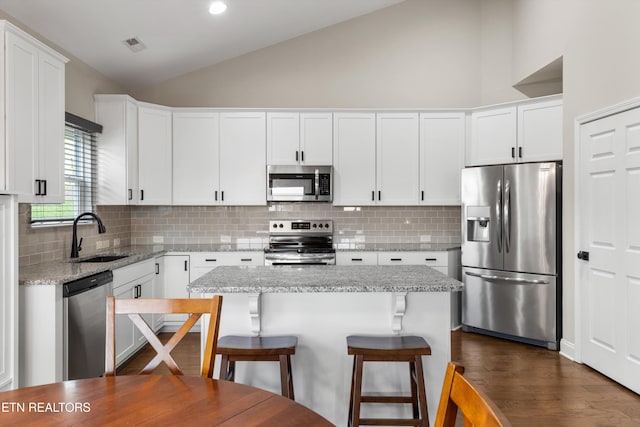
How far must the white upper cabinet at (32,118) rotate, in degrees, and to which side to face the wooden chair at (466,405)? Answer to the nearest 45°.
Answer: approximately 45° to its right

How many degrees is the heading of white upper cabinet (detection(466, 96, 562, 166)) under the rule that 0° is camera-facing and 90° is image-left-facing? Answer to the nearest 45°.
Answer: approximately 45°

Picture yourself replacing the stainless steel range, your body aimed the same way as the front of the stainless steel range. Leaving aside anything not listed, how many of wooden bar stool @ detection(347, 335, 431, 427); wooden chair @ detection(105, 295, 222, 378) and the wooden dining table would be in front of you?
3

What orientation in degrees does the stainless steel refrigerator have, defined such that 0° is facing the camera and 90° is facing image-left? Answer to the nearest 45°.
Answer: approximately 45°

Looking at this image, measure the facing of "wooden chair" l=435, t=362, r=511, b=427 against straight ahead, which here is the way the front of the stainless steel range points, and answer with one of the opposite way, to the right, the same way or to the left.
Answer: to the right

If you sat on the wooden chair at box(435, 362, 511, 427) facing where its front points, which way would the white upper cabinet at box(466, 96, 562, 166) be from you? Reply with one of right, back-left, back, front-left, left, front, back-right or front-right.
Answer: back-right

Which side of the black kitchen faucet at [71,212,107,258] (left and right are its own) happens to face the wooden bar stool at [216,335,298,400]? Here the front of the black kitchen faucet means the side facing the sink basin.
front

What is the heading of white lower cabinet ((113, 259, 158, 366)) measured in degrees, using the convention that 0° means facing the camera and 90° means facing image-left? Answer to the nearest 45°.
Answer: approximately 315°

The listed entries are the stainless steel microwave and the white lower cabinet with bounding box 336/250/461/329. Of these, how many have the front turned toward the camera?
2

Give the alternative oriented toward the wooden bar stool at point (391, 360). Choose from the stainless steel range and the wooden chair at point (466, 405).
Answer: the stainless steel range
